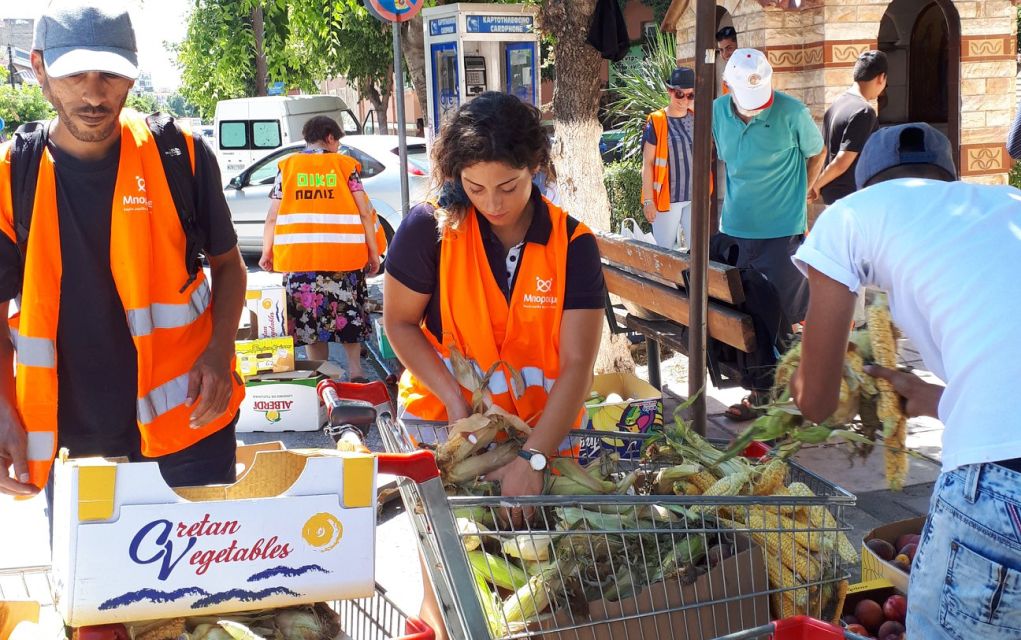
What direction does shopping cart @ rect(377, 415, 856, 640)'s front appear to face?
to the viewer's right

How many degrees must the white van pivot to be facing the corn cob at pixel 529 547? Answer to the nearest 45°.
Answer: approximately 135° to its right

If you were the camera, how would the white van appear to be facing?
facing away from the viewer and to the right of the viewer

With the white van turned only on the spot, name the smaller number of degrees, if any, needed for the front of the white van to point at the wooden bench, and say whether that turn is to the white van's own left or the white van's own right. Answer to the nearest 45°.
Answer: approximately 135° to the white van's own right

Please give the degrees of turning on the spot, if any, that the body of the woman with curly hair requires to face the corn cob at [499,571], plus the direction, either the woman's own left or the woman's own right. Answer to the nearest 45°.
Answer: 0° — they already face it

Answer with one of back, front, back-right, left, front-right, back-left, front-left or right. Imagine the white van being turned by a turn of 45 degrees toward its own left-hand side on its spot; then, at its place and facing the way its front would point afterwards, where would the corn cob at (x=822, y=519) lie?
back

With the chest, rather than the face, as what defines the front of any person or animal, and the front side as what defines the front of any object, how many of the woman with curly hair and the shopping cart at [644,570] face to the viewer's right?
1

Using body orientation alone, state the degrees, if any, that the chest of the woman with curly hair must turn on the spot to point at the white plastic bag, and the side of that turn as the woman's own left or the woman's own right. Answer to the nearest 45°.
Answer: approximately 180°
